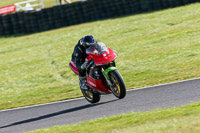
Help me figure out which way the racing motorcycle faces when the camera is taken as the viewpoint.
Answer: facing the viewer and to the right of the viewer
